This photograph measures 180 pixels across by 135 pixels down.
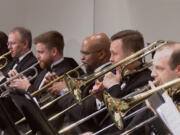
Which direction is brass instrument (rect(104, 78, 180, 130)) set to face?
to the viewer's left

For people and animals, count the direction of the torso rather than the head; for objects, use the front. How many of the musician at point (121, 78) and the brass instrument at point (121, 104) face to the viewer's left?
2

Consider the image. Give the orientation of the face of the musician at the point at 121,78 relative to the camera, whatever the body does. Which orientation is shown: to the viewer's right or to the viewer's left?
to the viewer's left

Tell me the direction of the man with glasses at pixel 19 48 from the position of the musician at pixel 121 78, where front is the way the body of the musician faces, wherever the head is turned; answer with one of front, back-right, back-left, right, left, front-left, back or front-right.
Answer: front-right

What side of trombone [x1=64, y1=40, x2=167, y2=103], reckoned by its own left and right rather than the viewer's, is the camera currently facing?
left

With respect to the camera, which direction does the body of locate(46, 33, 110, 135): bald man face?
to the viewer's left

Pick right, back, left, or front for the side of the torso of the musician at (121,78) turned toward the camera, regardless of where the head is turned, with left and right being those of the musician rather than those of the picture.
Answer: left

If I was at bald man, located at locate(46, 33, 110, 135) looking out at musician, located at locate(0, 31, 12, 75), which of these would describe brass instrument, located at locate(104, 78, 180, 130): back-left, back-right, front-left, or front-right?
back-left

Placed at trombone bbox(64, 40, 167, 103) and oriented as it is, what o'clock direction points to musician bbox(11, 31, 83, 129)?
The musician is roughly at 2 o'clock from the trombone.

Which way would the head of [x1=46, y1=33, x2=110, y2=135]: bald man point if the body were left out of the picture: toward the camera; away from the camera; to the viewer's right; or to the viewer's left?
to the viewer's left

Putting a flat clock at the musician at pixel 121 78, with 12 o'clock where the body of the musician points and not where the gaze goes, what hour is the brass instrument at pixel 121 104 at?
The brass instrument is roughly at 9 o'clock from the musician.

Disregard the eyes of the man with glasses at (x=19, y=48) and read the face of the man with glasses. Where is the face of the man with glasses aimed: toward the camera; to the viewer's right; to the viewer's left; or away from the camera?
to the viewer's left
